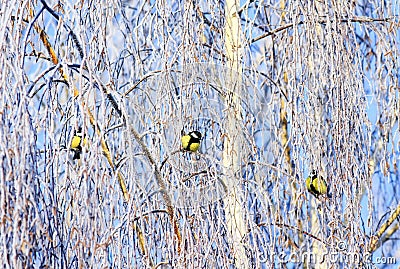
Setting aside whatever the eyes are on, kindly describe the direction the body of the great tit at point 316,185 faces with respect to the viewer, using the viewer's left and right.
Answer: facing the viewer and to the left of the viewer
